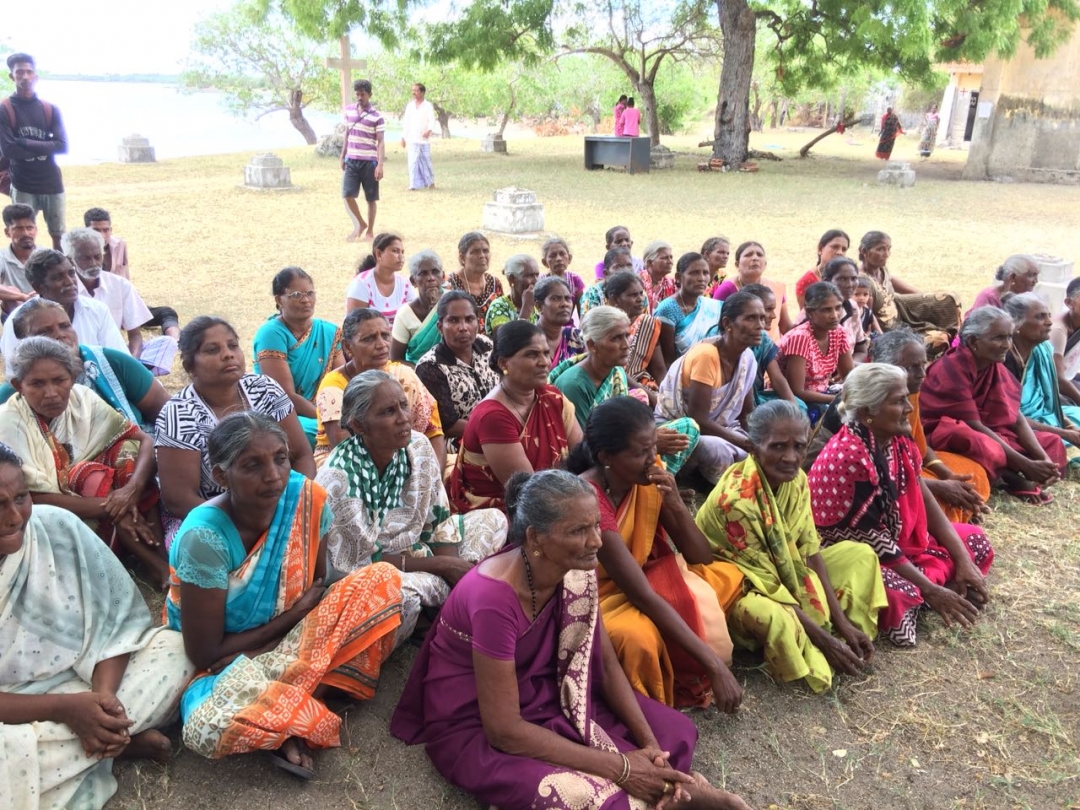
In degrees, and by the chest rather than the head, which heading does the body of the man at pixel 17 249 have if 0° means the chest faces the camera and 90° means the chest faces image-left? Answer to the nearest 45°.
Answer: approximately 315°

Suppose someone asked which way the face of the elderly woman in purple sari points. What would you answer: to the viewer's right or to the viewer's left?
to the viewer's right

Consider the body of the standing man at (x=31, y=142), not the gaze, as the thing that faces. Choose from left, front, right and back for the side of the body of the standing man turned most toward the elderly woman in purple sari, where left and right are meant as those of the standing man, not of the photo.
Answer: front

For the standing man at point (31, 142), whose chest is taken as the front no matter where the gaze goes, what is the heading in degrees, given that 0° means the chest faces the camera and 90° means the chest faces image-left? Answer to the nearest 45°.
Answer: approximately 0°

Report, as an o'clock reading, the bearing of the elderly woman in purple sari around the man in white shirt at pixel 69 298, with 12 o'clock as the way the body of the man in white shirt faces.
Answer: The elderly woman in purple sari is roughly at 1 o'clock from the man in white shirt.

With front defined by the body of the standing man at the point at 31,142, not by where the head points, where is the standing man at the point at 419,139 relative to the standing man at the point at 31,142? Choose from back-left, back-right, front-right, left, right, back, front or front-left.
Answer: back-left
